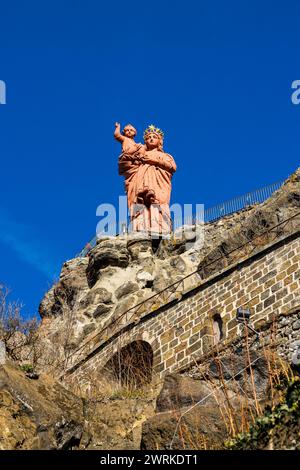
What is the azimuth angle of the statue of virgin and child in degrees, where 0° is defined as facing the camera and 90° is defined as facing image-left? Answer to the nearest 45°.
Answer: approximately 0°
